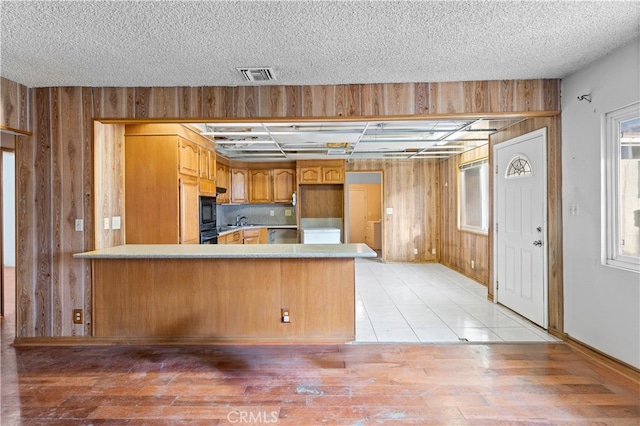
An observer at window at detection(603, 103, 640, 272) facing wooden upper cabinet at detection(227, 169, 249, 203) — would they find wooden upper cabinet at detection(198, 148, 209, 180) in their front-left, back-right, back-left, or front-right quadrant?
front-left

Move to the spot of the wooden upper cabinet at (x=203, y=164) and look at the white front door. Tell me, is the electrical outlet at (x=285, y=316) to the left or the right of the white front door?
right

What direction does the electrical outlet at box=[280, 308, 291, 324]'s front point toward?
toward the camera

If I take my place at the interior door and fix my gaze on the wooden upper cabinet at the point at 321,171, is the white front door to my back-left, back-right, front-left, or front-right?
front-left

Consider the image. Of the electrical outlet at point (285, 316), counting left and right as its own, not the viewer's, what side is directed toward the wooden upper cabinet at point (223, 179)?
back

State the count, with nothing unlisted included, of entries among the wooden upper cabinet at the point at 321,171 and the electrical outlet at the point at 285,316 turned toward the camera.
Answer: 2

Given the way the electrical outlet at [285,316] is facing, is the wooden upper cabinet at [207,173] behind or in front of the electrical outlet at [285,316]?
behind

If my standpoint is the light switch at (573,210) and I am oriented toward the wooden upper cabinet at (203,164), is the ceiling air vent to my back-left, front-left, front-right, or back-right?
front-left

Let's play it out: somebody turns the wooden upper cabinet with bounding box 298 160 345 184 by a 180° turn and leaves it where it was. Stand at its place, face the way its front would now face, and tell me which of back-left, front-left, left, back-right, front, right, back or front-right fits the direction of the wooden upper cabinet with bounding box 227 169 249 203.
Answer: left

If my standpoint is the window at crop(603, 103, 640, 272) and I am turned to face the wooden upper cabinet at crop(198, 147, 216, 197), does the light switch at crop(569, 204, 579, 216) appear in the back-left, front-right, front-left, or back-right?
front-right

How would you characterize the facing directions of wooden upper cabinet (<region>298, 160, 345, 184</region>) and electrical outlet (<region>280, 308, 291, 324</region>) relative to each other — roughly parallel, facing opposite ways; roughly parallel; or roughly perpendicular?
roughly parallel

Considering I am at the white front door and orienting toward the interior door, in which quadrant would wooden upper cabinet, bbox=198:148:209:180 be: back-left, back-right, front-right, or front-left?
front-left

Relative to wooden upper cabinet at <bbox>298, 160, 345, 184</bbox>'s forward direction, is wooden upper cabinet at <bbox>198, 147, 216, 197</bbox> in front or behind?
in front

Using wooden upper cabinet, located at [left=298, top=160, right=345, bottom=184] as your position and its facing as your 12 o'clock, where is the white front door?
The white front door is roughly at 11 o'clock from the wooden upper cabinet.

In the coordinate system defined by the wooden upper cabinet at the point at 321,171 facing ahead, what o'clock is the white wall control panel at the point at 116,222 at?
The white wall control panel is roughly at 1 o'clock from the wooden upper cabinet.
